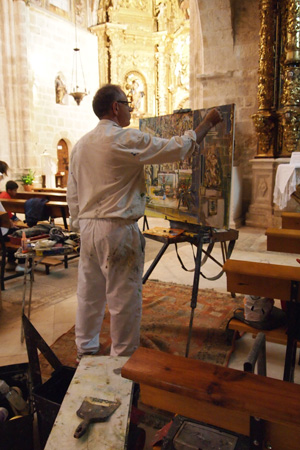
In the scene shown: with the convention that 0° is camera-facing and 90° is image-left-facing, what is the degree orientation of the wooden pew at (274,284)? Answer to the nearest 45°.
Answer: approximately 180°

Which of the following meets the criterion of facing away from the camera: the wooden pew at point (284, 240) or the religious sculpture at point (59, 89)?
the wooden pew

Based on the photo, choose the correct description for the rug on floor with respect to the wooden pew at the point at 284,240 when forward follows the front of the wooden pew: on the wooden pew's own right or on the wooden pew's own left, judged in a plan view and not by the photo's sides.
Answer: on the wooden pew's own left

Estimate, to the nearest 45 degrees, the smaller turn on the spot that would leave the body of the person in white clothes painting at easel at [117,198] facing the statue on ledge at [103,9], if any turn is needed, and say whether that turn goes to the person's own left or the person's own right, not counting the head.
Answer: approximately 45° to the person's own left

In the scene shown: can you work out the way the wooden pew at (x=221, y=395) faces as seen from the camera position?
facing away from the viewer and to the right of the viewer

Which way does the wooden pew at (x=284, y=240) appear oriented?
away from the camera

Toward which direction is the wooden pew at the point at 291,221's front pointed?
away from the camera

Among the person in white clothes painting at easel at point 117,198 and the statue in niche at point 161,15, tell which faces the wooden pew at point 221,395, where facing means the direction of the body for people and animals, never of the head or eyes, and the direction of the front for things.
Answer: the statue in niche

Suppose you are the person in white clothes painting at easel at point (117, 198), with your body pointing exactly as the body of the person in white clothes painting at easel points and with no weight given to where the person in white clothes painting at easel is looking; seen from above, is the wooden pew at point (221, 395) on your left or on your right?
on your right

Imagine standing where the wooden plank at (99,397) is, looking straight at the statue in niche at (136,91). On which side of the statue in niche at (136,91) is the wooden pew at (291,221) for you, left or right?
right

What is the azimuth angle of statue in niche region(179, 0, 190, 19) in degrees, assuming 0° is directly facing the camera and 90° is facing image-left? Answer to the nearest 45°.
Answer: approximately 45°

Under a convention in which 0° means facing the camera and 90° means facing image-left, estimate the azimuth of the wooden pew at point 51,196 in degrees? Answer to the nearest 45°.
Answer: approximately 180°

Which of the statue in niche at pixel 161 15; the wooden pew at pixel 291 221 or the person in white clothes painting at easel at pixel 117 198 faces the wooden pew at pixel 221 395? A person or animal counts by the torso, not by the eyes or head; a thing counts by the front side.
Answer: the statue in niche

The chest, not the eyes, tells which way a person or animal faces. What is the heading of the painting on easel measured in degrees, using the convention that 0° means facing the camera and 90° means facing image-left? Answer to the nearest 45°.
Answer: approximately 45°

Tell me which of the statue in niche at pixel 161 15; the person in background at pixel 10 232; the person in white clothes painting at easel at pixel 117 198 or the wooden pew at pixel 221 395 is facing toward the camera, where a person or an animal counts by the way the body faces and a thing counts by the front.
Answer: the statue in niche

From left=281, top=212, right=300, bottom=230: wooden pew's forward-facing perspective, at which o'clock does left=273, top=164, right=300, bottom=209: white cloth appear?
The white cloth is roughly at 12 o'clock from the wooden pew.

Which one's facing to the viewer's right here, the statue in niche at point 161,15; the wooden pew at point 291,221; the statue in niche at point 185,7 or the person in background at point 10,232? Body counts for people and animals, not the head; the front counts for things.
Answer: the person in background
